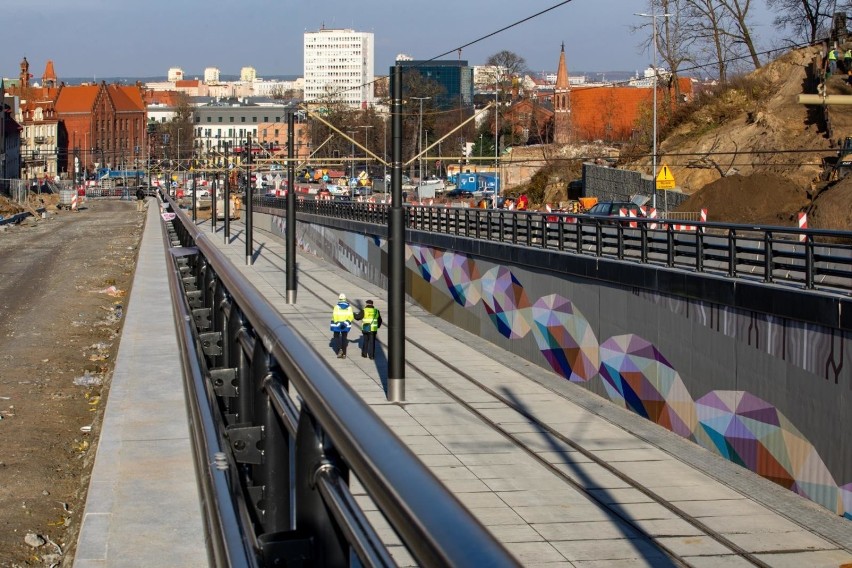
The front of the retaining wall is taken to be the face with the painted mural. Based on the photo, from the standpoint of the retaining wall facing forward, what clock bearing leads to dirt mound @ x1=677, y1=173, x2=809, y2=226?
The dirt mound is roughly at 5 o'clock from the retaining wall.

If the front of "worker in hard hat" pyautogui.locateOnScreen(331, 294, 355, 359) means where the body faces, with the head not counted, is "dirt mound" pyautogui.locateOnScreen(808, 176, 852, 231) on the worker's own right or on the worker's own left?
on the worker's own right

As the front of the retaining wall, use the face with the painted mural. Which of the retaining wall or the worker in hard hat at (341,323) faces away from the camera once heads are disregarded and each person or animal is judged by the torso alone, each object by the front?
the worker in hard hat

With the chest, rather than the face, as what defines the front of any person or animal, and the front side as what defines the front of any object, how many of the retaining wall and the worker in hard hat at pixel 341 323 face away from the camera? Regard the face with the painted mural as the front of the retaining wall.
1

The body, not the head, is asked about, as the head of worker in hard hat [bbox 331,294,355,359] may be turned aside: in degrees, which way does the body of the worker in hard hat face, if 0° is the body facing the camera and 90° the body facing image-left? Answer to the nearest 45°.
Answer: approximately 180°

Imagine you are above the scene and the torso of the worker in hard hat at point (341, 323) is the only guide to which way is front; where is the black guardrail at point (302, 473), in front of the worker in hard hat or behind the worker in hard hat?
behind

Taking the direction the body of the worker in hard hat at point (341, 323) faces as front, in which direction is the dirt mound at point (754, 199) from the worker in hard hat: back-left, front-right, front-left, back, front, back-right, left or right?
front-right

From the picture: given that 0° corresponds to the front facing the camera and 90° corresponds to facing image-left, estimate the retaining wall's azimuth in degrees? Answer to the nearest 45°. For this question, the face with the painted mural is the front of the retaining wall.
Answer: approximately 45°
